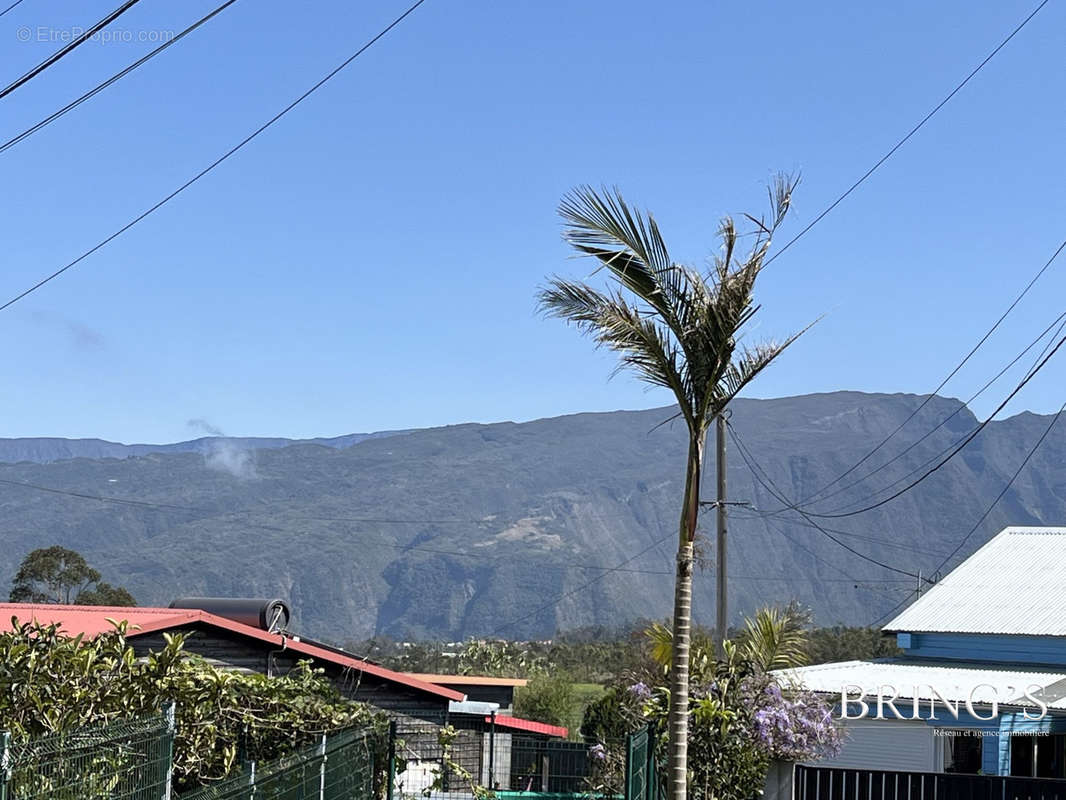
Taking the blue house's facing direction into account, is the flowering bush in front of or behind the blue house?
in front

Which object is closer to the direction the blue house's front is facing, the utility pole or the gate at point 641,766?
the gate

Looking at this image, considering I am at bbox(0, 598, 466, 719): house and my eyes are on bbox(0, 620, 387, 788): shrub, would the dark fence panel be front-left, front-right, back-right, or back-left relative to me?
front-left

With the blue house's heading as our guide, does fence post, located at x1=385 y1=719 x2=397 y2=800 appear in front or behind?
in front

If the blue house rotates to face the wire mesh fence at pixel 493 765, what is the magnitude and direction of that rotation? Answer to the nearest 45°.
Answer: approximately 90° to its right

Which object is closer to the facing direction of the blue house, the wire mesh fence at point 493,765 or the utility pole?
the wire mesh fence

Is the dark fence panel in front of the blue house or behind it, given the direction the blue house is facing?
in front

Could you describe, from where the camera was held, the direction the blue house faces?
facing the viewer
